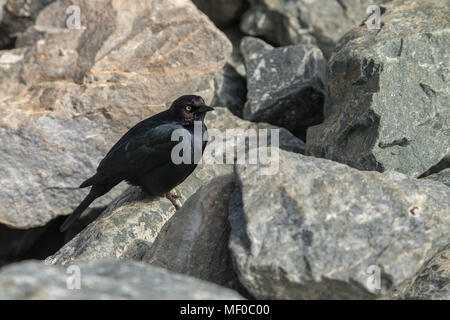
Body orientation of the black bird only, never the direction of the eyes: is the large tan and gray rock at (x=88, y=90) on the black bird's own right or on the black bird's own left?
on the black bird's own left

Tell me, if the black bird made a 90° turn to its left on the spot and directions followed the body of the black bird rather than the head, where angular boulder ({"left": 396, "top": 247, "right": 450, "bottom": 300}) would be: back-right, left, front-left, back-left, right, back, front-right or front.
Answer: back-right

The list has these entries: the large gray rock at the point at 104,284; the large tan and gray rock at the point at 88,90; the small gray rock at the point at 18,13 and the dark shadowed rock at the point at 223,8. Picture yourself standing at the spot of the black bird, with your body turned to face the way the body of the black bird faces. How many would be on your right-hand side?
1

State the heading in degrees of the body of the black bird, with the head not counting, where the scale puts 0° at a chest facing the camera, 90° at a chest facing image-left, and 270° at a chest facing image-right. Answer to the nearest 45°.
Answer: approximately 270°

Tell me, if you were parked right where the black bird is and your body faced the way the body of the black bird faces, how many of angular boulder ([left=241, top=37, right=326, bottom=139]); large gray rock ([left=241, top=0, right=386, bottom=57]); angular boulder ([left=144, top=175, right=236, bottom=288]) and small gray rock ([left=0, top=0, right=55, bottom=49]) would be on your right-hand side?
1

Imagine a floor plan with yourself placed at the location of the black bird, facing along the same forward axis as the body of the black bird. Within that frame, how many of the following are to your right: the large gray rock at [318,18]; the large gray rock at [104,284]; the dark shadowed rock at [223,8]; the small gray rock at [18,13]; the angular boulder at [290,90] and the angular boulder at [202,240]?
2

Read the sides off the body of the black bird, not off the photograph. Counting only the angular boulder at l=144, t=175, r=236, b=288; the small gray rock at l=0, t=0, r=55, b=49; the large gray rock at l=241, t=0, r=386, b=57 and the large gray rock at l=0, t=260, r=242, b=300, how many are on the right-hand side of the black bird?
2

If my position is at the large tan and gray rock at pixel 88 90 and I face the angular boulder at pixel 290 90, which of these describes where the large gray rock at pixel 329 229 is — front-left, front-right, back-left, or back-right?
front-right

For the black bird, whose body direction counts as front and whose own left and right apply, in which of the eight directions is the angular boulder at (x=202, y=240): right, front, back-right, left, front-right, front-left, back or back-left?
right

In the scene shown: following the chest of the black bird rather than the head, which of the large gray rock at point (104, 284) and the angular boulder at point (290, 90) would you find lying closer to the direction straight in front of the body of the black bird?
the angular boulder

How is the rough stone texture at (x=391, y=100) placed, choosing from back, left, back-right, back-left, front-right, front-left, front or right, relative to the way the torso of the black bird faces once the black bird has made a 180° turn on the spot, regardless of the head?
back

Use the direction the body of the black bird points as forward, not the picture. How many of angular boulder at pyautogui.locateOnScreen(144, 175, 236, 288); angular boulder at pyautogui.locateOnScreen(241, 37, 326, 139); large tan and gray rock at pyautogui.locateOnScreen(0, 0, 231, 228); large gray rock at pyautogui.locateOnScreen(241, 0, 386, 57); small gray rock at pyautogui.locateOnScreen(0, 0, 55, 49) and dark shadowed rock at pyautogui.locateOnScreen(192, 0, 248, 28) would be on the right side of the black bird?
1

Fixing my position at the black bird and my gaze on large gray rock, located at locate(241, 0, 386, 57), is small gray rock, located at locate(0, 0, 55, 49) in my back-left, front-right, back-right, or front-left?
front-left

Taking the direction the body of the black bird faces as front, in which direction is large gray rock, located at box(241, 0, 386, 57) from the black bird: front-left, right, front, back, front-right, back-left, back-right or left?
front-left

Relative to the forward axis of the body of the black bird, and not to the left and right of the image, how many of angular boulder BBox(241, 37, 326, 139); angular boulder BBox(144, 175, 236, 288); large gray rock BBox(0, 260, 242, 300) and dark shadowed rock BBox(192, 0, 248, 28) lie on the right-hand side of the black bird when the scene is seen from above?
2
